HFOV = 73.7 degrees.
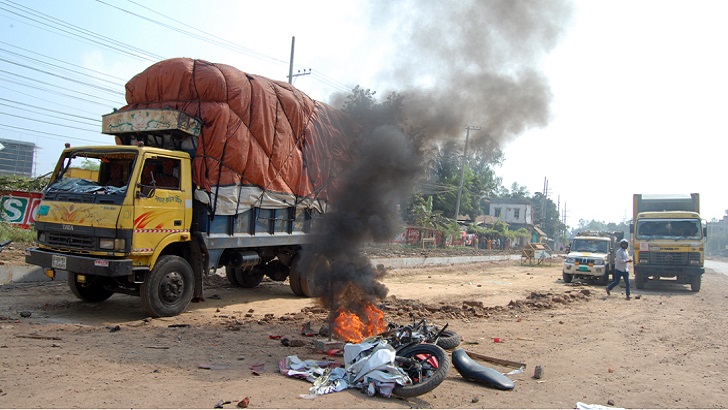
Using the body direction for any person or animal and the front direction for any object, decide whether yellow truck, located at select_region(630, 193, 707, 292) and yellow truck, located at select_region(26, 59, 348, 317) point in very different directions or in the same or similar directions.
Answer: same or similar directions

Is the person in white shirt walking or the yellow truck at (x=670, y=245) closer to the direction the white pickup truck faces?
the person in white shirt walking

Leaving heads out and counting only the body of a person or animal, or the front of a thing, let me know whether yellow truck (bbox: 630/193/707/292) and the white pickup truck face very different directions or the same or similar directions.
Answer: same or similar directions

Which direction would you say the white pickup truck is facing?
toward the camera

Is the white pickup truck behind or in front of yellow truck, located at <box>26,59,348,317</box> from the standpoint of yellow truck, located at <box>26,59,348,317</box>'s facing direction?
behind

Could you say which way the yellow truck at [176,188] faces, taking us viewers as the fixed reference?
facing the viewer and to the left of the viewer

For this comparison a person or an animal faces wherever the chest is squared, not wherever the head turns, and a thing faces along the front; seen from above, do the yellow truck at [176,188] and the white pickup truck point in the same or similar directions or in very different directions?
same or similar directions

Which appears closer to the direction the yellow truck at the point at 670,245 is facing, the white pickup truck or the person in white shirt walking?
the person in white shirt walking

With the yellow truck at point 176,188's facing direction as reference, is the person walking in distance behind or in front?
behind

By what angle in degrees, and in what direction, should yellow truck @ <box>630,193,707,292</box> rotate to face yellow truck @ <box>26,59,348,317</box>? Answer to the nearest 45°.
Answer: approximately 45° to its right

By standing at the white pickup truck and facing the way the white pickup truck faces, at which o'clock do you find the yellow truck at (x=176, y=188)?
The yellow truck is roughly at 1 o'clock from the white pickup truck.

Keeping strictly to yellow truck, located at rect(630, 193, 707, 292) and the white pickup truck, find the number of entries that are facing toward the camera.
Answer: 2

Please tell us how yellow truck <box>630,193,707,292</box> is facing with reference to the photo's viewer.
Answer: facing the viewer
